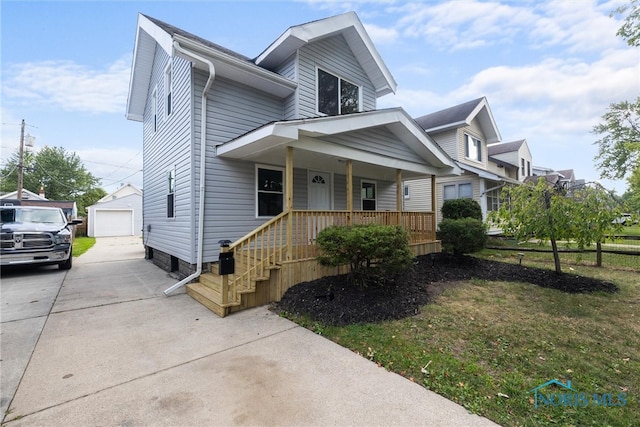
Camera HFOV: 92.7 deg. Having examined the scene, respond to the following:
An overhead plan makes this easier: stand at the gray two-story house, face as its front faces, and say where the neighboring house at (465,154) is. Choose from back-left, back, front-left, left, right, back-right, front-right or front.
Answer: left

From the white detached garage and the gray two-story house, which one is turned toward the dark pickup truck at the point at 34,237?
the white detached garage

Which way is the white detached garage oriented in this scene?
toward the camera

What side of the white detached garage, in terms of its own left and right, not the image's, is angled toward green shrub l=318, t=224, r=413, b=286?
front

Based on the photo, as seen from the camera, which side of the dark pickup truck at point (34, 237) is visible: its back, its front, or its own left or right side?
front

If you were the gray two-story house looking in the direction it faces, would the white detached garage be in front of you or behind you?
behind

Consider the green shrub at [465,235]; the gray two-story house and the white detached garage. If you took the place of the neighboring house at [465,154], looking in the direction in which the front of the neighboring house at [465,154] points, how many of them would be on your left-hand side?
0

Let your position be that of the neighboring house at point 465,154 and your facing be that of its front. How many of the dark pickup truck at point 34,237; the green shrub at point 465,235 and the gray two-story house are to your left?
0

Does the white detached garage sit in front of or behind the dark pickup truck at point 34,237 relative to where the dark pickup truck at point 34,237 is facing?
behind

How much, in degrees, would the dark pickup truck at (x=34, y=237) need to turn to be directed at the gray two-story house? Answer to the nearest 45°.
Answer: approximately 45° to its left

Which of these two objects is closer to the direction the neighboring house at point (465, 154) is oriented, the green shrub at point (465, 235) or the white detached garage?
the green shrub

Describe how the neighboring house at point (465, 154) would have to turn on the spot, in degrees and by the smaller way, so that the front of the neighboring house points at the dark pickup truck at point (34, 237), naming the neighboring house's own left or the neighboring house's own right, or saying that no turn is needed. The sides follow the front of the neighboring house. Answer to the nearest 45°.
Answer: approximately 90° to the neighboring house's own right

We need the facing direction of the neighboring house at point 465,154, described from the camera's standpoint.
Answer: facing the viewer and to the right of the viewer

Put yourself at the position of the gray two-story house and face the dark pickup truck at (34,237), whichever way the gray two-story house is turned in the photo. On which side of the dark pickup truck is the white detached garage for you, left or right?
right

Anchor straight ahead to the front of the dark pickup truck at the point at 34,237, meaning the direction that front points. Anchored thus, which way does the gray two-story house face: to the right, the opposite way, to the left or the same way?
the same way

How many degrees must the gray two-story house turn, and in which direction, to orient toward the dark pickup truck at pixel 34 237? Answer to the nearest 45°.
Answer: approximately 135° to its right

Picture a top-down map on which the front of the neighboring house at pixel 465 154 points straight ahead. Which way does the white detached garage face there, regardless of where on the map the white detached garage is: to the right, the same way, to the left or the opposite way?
the same way

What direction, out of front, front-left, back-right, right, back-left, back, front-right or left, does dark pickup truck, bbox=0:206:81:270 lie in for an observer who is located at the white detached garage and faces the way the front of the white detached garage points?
front

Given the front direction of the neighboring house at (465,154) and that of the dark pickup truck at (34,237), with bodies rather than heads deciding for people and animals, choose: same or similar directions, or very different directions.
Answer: same or similar directions
